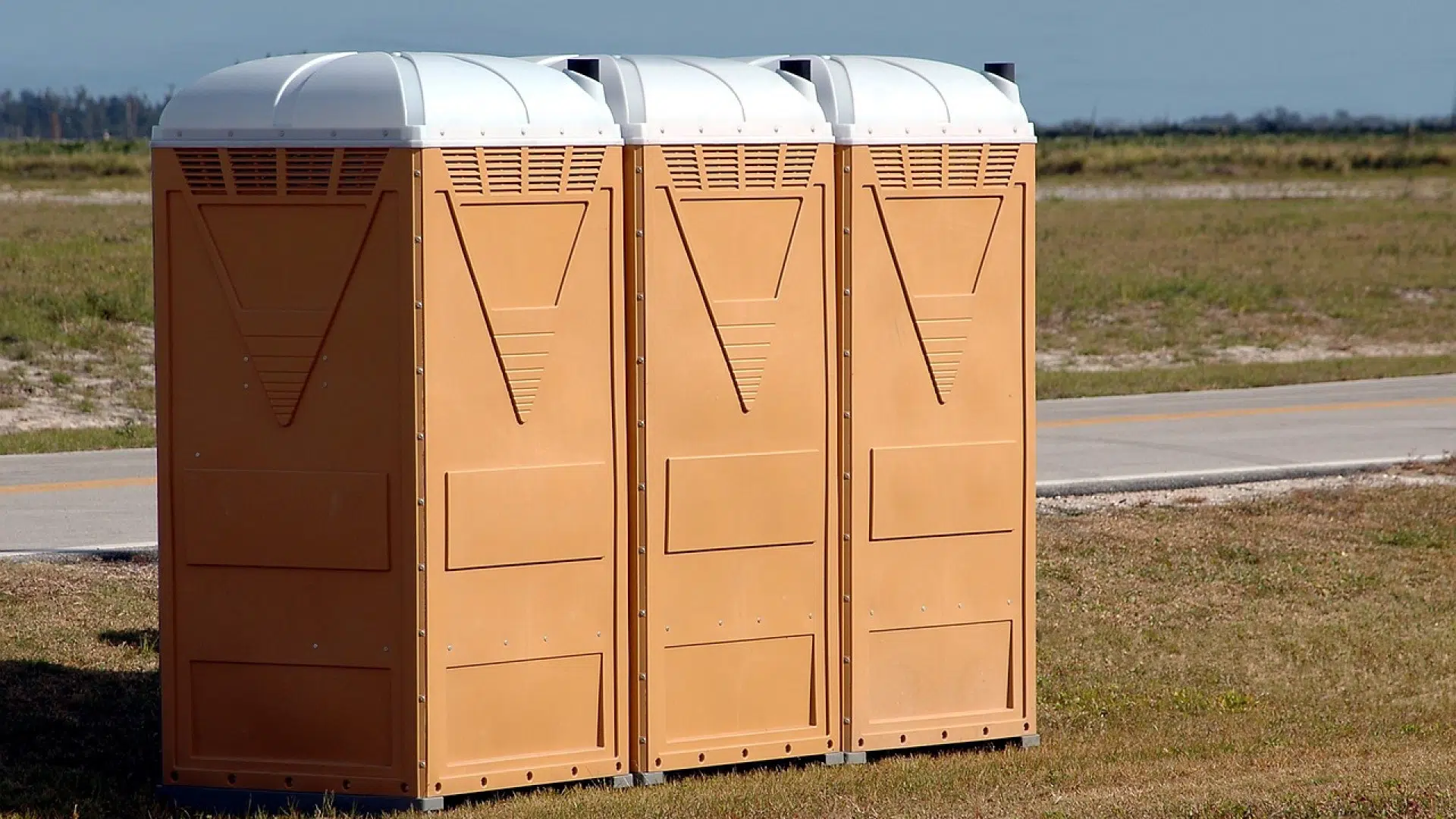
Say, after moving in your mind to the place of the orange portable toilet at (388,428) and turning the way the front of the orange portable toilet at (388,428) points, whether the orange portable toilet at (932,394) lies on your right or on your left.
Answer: on your right
